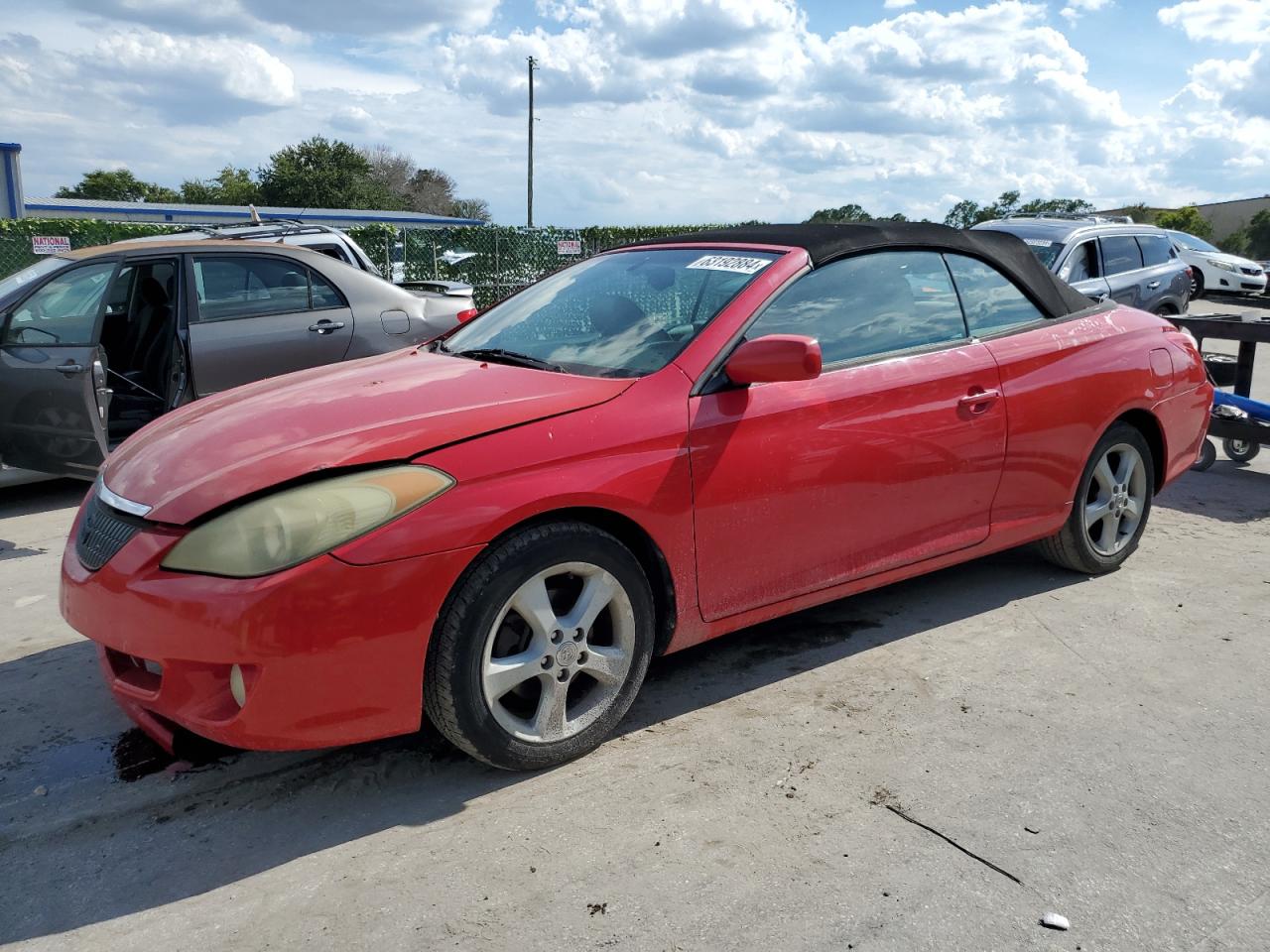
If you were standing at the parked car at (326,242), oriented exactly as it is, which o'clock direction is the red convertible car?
The red convertible car is roughly at 3 o'clock from the parked car.

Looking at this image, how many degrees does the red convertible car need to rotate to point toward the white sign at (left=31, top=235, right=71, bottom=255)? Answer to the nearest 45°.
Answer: approximately 90° to its right

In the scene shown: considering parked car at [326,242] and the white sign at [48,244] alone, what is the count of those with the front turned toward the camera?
1

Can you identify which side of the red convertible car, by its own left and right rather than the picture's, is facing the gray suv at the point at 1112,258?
back

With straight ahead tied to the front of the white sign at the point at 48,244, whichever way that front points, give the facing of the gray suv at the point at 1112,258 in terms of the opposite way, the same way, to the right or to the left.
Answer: to the right

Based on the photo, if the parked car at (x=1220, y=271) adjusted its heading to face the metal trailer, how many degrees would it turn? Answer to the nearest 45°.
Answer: approximately 45° to its right

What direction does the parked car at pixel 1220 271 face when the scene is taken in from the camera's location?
facing the viewer and to the right of the viewer

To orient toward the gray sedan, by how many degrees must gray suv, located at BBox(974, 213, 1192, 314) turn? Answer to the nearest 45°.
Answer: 0° — it already faces it

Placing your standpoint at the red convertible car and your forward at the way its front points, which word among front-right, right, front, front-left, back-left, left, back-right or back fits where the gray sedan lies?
right

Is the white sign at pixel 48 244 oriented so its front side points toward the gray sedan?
yes

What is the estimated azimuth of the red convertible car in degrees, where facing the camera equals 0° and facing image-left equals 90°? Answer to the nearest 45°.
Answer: approximately 45°

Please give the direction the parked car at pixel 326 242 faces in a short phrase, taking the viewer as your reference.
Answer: facing to the right of the viewer

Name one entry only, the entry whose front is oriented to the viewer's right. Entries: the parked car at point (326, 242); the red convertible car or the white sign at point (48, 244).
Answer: the parked car

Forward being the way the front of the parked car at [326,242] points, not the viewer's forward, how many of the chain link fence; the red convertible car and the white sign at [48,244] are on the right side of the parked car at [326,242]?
1

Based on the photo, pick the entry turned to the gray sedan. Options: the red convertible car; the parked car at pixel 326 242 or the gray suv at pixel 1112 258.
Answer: the gray suv

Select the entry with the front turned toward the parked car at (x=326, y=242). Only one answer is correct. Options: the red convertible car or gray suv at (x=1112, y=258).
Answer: the gray suv
